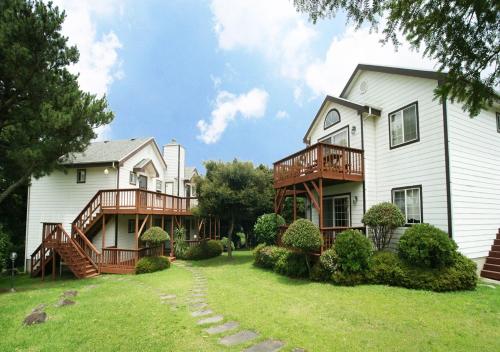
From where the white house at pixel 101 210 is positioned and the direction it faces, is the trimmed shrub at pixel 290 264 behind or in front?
in front

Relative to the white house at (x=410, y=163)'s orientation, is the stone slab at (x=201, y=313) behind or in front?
in front

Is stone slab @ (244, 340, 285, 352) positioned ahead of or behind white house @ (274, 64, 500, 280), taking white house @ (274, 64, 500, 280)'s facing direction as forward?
ahead

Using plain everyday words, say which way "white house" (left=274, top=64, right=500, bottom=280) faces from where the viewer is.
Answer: facing the viewer and to the left of the viewer

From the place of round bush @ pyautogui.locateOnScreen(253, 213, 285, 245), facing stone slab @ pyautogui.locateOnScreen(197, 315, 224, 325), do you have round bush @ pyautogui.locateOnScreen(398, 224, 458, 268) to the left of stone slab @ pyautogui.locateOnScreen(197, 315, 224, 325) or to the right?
left

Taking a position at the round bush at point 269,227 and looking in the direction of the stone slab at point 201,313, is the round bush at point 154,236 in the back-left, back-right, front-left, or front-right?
front-right

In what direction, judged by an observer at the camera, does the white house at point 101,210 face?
facing the viewer and to the right of the viewer

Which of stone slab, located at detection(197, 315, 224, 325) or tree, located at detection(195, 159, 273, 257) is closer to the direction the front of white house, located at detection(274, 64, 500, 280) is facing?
the stone slab

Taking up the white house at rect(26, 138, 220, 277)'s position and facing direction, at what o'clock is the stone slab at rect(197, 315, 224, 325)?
The stone slab is roughly at 1 o'clock from the white house.

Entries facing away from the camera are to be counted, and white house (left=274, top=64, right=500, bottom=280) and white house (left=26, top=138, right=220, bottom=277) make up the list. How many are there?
0
